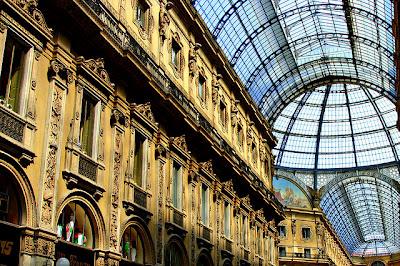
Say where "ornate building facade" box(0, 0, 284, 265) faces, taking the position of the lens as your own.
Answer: facing the viewer and to the right of the viewer
